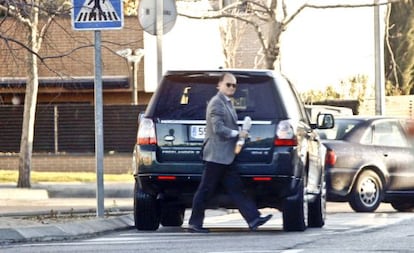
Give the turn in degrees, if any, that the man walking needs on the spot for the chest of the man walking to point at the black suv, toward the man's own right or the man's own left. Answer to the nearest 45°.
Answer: approximately 135° to the man's own left

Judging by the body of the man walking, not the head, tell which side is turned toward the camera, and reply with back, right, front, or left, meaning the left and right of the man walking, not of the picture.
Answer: right

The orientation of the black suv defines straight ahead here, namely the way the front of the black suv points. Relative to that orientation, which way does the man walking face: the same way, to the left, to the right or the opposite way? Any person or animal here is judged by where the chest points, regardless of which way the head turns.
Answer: to the right

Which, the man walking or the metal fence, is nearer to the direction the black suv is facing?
the metal fence

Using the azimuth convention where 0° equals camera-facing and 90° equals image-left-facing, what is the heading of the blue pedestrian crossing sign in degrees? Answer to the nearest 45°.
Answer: approximately 0°

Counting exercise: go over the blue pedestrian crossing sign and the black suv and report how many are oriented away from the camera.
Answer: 1

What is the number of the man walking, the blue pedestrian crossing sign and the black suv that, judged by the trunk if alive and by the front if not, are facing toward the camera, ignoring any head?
1

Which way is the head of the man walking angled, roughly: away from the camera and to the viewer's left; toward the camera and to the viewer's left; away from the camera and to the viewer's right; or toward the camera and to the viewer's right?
toward the camera and to the viewer's right

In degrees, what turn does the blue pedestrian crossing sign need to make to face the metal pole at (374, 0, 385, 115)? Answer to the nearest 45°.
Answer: approximately 135° to its left

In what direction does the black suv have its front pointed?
away from the camera

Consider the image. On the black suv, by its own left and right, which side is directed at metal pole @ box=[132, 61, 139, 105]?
front

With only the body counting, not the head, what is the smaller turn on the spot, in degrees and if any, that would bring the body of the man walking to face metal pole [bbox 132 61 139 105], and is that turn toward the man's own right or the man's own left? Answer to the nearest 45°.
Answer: approximately 90° to the man's own left
